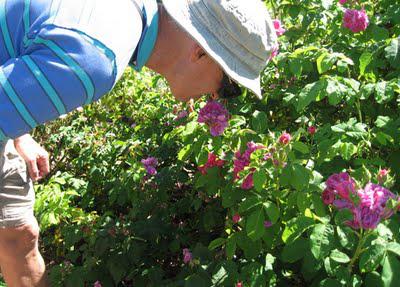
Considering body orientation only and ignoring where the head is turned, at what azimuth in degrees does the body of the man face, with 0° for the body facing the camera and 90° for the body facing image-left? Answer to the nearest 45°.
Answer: approximately 270°
